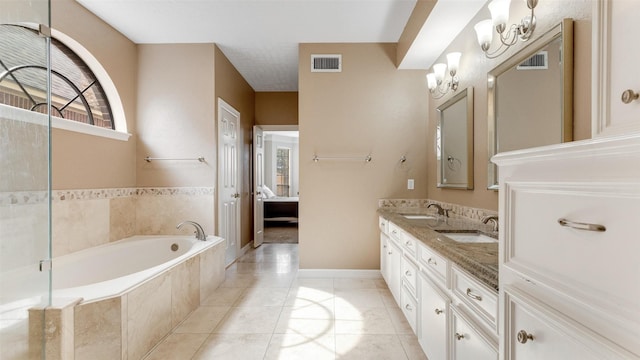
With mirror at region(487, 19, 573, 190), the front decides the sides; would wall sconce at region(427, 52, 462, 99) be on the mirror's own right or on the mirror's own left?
on the mirror's own right

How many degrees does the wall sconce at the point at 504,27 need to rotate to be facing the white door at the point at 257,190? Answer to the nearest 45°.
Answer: approximately 90° to its right

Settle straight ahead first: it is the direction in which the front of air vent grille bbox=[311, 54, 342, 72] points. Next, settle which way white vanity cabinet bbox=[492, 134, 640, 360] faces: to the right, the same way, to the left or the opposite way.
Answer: to the right

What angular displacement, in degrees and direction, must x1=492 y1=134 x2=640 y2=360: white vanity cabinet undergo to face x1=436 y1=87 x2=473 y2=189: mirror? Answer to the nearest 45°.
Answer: approximately 135° to its right

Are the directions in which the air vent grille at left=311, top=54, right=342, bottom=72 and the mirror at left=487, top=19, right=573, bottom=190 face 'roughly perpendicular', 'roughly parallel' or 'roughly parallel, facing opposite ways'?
roughly perpendicular

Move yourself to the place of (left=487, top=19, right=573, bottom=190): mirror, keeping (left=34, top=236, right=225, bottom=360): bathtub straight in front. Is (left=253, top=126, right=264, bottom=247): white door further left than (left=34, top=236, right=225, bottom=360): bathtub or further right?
right

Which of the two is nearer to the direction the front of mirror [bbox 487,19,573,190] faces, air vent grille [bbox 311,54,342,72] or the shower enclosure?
the shower enclosure

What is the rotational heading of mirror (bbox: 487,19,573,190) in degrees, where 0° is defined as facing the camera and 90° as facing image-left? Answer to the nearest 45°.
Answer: approximately 45°

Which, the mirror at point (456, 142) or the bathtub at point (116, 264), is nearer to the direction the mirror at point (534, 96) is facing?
the bathtub

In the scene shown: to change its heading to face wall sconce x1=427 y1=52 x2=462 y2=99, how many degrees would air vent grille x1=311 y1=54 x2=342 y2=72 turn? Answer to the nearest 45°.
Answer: approximately 45° to its left
